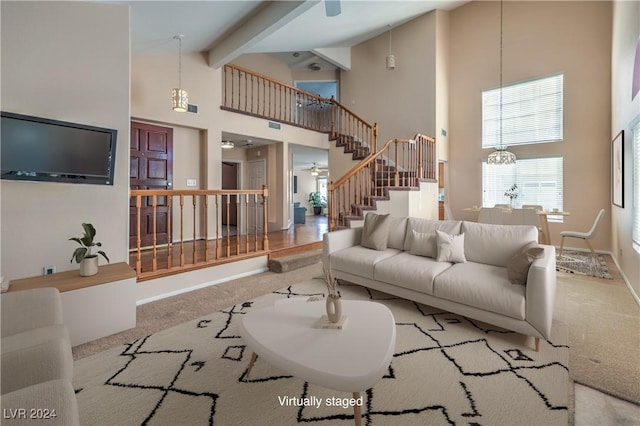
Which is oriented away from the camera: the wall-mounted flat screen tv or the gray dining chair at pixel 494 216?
the gray dining chair

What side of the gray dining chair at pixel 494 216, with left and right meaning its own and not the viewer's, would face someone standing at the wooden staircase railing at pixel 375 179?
left

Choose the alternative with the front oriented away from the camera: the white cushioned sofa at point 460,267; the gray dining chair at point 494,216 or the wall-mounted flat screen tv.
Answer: the gray dining chair

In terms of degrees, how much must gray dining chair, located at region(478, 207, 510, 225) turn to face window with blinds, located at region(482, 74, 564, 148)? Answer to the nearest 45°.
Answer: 0° — it already faces it

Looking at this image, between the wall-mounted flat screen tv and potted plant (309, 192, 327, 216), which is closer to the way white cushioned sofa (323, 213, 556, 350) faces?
the wall-mounted flat screen tv

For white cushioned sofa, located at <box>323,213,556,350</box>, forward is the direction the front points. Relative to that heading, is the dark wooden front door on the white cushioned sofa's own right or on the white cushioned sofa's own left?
on the white cushioned sofa's own right

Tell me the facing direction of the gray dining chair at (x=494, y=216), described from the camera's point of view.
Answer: facing away from the viewer

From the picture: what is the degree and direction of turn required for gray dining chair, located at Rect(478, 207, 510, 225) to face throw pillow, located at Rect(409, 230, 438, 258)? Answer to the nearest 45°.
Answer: approximately 180°

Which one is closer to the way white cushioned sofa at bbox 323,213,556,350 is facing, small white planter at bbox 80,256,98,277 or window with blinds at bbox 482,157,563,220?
the small white planter

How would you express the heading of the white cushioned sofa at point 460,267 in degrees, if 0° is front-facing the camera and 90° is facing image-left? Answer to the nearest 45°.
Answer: approximately 45°

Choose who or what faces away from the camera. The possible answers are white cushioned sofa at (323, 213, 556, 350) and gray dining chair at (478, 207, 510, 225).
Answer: the gray dining chair

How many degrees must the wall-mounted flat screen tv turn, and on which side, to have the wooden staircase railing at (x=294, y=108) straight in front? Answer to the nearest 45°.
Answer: approximately 90° to its left

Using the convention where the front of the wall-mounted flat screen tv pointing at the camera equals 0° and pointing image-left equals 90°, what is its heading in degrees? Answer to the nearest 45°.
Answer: approximately 315°
